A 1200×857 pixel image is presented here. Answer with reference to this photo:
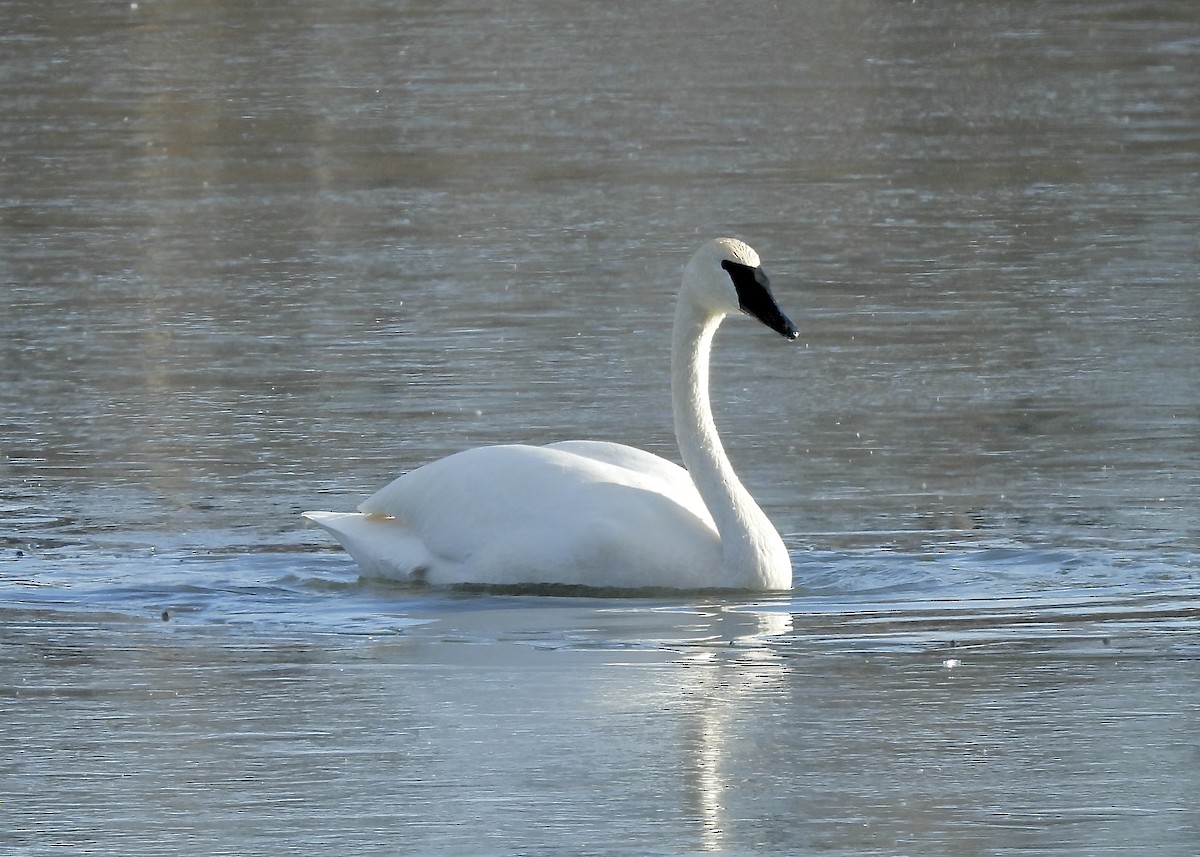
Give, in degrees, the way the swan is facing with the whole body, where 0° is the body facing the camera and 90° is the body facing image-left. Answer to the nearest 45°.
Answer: approximately 270°
